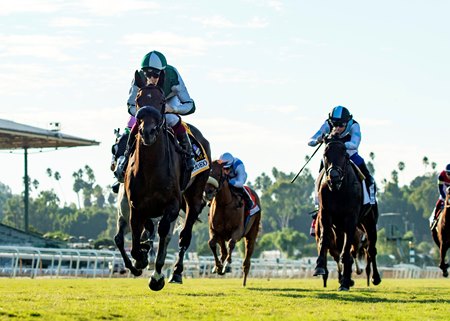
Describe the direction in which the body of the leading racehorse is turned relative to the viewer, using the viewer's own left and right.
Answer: facing the viewer and to the left of the viewer

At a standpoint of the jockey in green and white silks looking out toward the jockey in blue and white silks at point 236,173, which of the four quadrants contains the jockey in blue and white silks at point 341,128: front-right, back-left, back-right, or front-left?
front-right

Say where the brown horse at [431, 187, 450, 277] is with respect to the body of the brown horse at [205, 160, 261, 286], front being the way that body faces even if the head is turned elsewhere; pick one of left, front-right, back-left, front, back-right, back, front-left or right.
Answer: back-left

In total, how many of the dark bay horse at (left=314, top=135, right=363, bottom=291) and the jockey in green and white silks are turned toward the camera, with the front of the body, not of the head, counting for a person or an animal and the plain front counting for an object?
2

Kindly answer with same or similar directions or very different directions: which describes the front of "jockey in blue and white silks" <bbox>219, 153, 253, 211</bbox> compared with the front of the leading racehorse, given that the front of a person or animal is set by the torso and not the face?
same or similar directions

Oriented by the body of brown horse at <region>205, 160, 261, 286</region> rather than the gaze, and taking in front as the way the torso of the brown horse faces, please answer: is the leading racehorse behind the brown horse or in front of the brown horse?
in front

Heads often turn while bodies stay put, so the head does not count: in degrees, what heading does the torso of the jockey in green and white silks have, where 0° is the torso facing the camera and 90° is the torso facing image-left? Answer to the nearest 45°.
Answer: approximately 0°

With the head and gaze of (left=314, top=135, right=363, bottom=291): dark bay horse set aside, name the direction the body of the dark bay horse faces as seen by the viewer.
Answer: toward the camera
